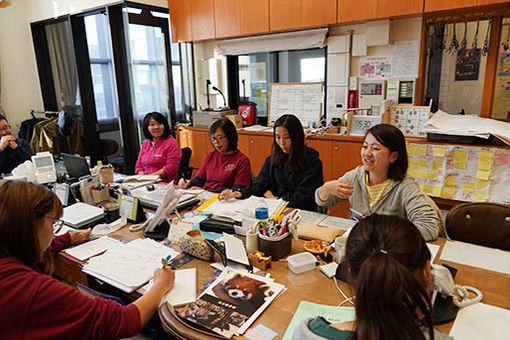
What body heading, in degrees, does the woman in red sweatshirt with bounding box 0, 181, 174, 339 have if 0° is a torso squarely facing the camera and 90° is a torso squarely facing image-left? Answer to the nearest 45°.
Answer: approximately 225°

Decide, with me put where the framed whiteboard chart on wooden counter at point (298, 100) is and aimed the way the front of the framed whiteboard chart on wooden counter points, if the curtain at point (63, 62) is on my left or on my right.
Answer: on my right

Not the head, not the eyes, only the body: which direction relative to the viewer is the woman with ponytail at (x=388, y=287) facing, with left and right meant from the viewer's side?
facing away from the viewer

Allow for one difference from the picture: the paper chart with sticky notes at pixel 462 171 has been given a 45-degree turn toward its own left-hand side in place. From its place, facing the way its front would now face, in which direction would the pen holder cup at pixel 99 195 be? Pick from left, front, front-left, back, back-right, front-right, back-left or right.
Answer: right

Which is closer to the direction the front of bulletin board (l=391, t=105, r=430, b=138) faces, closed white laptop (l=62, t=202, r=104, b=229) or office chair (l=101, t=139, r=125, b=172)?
the closed white laptop

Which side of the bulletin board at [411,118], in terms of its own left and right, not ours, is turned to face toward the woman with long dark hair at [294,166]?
front

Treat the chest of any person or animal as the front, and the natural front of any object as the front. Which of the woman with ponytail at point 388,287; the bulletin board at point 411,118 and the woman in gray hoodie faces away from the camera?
the woman with ponytail

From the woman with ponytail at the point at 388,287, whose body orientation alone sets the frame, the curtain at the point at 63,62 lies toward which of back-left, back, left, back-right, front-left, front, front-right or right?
front-left

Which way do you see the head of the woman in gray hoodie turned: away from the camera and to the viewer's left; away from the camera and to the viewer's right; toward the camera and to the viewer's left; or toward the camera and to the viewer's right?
toward the camera and to the viewer's left

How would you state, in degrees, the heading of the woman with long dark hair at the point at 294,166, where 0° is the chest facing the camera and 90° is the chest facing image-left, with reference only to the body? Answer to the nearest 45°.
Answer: approximately 45°

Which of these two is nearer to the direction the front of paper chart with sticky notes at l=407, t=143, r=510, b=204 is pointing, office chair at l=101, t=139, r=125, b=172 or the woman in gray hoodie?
the woman in gray hoodie

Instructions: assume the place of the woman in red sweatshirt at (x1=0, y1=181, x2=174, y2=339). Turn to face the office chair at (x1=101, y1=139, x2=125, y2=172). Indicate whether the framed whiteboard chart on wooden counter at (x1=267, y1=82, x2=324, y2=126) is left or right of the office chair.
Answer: right
